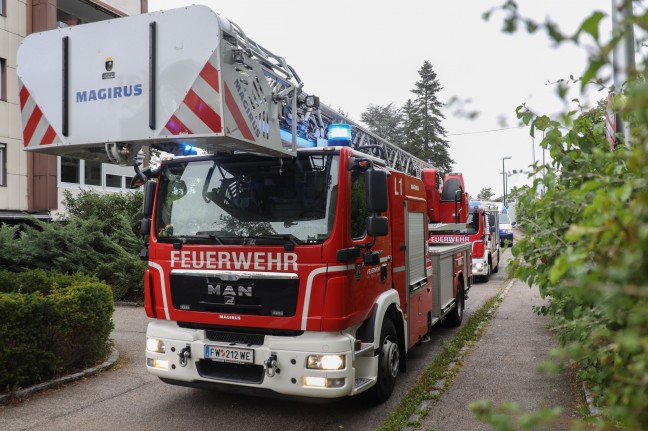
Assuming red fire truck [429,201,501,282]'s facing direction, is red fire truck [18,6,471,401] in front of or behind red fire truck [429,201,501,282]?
in front

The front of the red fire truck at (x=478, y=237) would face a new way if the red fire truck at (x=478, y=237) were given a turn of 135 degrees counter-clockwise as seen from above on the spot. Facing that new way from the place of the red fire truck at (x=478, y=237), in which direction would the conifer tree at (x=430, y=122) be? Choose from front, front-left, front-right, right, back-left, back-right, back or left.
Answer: front-left

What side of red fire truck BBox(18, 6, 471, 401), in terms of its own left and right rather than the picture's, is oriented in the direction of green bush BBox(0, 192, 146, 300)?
right

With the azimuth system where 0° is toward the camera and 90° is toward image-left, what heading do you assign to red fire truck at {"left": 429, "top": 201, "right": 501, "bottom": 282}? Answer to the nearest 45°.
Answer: approximately 0°

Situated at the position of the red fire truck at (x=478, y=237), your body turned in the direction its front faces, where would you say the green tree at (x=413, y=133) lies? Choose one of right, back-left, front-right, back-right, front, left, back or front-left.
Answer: back

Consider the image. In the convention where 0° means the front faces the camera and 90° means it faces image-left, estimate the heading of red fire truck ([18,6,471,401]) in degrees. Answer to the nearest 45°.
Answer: approximately 45°

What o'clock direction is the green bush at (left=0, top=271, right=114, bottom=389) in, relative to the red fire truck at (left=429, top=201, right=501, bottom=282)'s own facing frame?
The green bush is roughly at 1 o'clock from the red fire truck.

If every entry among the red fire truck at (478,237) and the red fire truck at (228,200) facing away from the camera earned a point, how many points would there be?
0

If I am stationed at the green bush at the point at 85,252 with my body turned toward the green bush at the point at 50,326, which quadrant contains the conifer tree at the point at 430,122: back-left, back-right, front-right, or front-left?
back-left

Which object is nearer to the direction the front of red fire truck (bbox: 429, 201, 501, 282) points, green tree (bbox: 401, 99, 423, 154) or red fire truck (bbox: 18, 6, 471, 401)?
the red fire truck

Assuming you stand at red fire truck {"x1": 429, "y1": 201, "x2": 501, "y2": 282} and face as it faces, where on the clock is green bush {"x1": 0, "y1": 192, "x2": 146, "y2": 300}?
The green bush is roughly at 2 o'clock from the red fire truck.

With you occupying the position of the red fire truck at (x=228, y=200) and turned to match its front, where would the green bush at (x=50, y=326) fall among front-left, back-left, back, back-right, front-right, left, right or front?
right
